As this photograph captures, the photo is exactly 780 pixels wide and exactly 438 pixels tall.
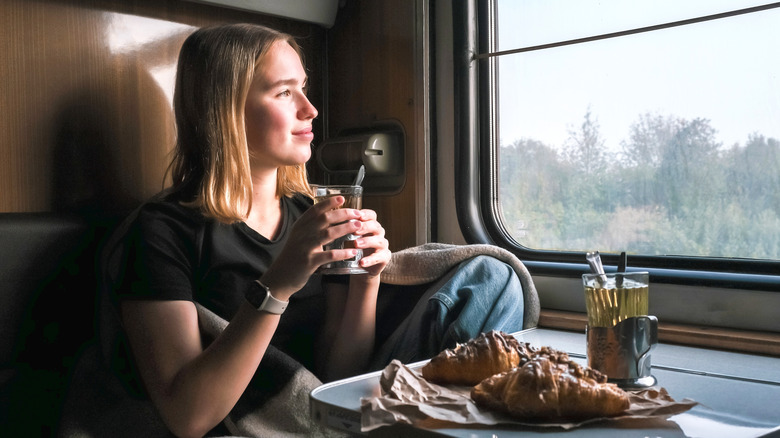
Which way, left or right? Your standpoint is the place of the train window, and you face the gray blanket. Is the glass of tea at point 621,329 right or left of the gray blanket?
left

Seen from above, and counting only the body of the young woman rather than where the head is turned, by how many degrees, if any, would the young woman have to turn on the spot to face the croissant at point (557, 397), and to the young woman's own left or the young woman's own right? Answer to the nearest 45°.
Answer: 0° — they already face it

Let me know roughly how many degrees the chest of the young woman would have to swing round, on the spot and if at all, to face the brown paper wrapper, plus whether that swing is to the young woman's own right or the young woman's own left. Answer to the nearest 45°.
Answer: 0° — they already face it

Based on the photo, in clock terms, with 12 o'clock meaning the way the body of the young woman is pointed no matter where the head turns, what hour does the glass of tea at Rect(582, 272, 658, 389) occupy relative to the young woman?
The glass of tea is roughly at 12 o'clock from the young woman.

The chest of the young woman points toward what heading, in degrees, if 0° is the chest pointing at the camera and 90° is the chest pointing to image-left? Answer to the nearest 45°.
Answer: approximately 315°
